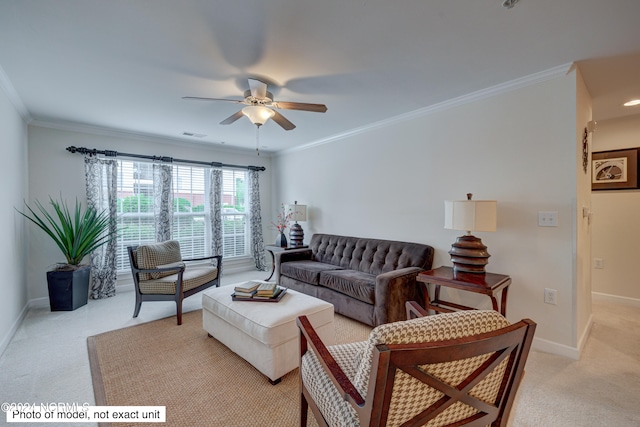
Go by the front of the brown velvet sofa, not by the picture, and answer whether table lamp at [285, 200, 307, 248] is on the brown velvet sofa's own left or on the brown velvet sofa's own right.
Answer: on the brown velvet sofa's own right

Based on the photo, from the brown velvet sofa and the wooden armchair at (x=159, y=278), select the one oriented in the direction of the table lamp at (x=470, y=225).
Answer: the wooden armchair

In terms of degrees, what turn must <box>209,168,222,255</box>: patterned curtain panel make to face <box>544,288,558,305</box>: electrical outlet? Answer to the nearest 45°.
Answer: approximately 45° to its left

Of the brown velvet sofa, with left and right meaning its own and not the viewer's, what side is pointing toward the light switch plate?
left

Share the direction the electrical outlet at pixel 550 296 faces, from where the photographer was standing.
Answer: facing the viewer

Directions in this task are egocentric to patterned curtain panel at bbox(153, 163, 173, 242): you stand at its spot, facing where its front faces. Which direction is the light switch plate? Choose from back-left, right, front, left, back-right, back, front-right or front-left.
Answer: front-left

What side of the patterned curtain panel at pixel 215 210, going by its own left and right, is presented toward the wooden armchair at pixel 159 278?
front

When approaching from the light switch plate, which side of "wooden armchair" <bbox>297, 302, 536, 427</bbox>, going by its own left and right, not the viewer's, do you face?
right

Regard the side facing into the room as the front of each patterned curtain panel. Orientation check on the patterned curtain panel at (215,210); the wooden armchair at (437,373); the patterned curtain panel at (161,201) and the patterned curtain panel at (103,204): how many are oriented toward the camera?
3

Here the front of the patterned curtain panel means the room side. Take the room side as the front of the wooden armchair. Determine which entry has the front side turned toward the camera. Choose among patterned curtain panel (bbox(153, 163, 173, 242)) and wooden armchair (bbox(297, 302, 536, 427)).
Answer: the patterned curtain panel

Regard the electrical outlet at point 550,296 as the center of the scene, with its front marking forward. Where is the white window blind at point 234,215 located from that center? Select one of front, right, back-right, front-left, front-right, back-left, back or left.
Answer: right

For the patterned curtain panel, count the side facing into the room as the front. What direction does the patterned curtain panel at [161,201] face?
toward the camera

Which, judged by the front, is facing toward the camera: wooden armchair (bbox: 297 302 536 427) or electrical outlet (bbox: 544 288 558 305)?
the electrical outlet

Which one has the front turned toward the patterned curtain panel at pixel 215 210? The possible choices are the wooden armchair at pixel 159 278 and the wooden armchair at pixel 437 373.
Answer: the wooden armchair at pixel 437 373

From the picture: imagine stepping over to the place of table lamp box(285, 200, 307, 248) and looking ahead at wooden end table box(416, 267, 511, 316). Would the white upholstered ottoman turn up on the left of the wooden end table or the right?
right

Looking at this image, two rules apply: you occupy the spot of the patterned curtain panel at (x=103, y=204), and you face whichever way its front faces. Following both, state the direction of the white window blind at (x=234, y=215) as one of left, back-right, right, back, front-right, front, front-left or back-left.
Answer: left

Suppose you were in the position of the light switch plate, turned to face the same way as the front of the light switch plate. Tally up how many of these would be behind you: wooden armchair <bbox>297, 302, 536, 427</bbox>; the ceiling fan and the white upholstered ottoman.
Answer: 0

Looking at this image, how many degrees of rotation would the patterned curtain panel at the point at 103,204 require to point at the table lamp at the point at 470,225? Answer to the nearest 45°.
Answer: approximately 45° to its left
